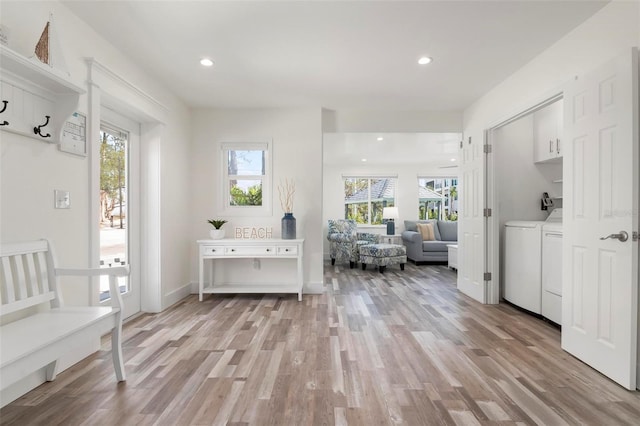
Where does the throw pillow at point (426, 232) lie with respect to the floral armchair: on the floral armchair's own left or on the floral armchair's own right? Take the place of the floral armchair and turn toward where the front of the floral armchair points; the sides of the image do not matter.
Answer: on the floral armchair's own left

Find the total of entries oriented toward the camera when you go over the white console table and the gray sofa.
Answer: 2

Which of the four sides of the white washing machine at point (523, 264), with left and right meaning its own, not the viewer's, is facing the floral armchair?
right

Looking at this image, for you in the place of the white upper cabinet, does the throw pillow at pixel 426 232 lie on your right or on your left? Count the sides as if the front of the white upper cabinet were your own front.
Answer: on your right

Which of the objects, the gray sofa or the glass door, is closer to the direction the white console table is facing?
the glass door

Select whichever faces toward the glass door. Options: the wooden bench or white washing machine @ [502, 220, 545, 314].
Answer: the white washing machine

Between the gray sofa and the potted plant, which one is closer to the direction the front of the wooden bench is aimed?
the gray sofa

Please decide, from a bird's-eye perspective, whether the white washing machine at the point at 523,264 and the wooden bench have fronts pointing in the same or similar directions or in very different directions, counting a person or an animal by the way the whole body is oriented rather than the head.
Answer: very different directions

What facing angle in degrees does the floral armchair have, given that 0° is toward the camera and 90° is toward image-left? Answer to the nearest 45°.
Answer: approximately 315°

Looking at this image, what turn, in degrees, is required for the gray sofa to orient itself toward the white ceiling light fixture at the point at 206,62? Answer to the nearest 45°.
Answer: approximately 45° to its right

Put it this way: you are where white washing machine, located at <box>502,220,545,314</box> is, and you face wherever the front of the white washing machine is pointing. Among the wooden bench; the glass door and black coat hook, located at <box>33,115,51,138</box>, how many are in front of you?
3

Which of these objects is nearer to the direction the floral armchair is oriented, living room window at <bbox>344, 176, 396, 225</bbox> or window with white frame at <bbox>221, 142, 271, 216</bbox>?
the window with white frame

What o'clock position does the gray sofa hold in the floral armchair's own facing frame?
The gray sofa is roughly at 10 o'clock from the floral armchair.

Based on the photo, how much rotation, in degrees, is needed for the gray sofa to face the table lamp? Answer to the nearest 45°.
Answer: approximately 135° to its right
